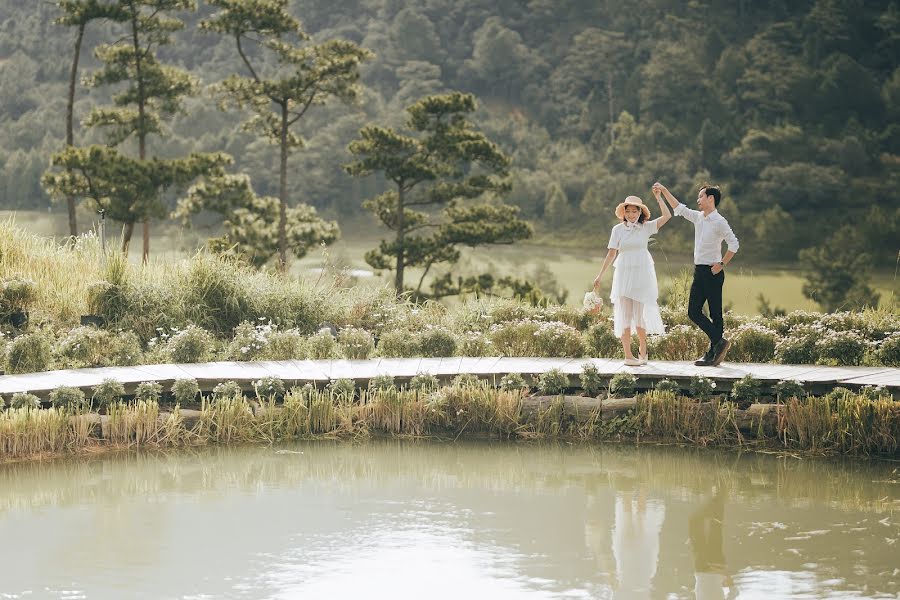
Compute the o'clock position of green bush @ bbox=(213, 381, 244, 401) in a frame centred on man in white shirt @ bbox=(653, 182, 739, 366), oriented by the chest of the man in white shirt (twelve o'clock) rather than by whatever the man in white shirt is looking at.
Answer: The green bush is roughly at 1 o'clock from the man in white shirt.

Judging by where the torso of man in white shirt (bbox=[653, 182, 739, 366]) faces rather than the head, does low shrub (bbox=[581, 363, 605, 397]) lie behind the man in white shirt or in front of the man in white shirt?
in front

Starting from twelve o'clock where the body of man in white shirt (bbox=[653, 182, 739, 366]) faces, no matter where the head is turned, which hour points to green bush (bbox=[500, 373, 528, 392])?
The green bush is roughly at 1 o'clock from the man in white shirt.

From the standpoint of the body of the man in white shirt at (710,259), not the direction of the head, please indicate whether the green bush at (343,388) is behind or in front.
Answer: in front

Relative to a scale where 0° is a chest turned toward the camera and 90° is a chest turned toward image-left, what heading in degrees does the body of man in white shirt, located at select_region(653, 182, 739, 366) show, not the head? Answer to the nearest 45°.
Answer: approximately 45°

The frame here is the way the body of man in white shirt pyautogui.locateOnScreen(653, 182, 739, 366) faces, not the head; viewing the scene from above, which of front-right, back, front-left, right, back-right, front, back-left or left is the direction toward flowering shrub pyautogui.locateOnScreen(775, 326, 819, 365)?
back

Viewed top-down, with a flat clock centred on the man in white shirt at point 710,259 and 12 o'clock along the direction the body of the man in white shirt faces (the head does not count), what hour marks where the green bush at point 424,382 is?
The green bush is roughly at 1 o'clock from the man in white shirt.

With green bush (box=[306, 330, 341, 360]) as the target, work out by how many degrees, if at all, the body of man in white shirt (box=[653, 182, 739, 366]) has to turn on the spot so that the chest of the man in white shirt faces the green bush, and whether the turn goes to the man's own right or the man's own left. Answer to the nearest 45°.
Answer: approximately 45° to the man's own right

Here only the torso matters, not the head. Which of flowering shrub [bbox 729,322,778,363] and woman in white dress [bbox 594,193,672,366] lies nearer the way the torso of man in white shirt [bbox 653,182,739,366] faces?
the woman in white dress

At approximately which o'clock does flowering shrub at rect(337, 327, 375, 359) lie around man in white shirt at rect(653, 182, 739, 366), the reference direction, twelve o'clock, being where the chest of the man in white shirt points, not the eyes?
The flowering shrub is roughly at 2 o'clock from the man in white shirt.

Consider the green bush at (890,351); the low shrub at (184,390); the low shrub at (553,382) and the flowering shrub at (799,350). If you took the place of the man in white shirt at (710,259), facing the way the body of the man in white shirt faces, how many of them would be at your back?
2

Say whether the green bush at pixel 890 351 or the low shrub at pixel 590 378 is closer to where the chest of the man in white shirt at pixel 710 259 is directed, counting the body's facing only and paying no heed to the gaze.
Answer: the low shrub

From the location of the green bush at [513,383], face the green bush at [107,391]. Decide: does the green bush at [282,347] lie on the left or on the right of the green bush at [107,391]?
right

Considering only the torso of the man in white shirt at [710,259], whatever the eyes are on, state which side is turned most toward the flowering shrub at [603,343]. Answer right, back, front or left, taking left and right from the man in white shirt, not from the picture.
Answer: right

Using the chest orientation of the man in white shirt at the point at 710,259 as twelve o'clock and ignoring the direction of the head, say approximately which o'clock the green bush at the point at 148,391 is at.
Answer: The green bush is roughly at 1 o'clock from the man in white shirt.

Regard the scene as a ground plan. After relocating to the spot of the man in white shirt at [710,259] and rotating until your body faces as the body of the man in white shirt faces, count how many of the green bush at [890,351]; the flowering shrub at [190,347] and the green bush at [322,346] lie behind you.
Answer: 1
